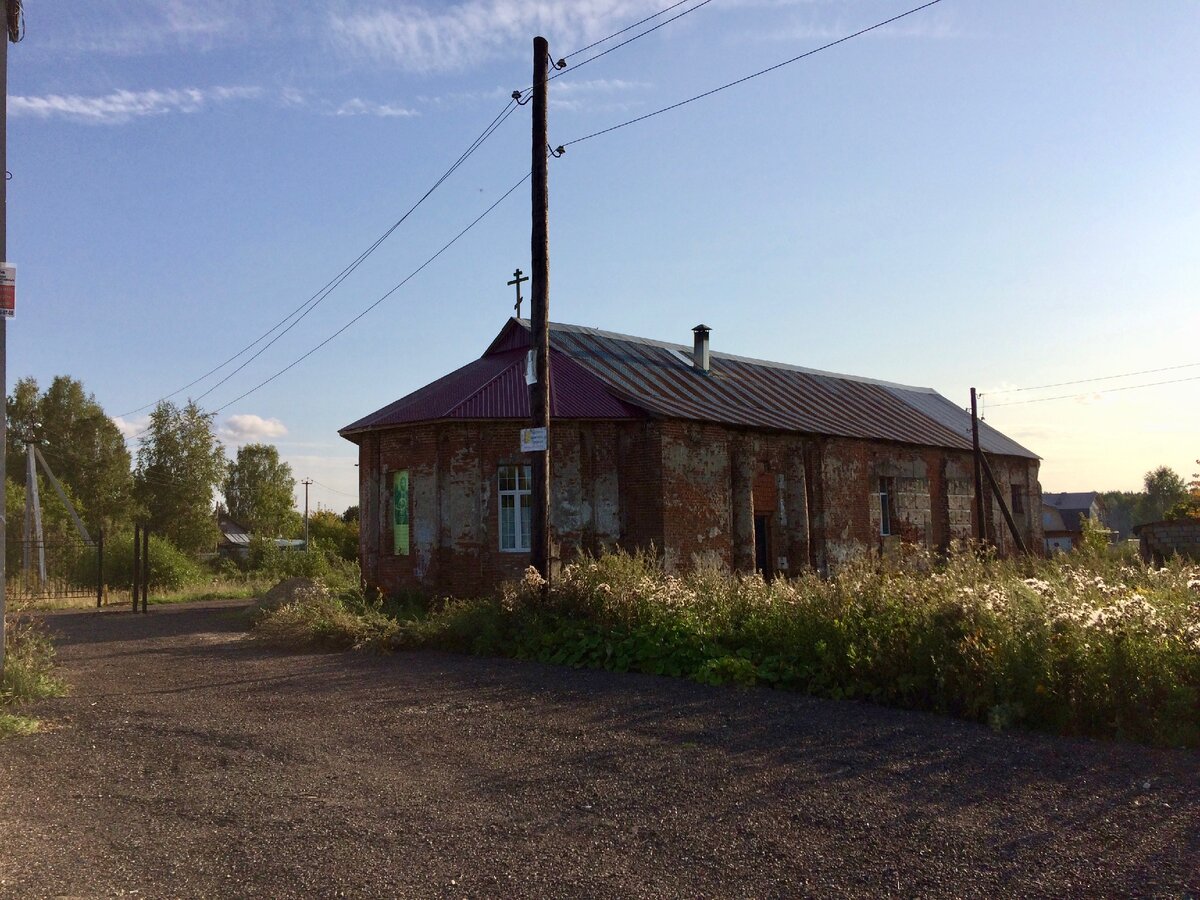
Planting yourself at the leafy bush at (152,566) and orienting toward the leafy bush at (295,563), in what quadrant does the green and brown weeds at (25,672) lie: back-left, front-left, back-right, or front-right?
back-right

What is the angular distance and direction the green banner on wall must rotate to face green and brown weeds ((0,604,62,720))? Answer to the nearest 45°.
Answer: approximately 45° to its left

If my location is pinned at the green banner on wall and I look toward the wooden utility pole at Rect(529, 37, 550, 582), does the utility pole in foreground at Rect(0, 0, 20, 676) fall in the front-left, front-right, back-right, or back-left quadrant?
front-right

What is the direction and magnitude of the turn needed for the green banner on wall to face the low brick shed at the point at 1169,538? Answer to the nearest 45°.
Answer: approximately 135° to its left

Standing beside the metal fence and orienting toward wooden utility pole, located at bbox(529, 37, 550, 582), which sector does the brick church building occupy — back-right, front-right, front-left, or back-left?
front-left

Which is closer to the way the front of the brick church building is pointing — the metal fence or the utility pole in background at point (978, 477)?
the utility pole in background

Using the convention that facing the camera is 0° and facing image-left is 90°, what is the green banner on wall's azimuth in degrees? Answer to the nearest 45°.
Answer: approximately 45°

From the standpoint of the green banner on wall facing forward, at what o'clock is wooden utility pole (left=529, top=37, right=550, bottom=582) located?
The wooden utility pole is roughly at 10 o'clock from the green banner on wall.
